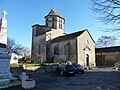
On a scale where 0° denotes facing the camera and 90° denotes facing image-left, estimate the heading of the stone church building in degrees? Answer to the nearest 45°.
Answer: approximately 315°
